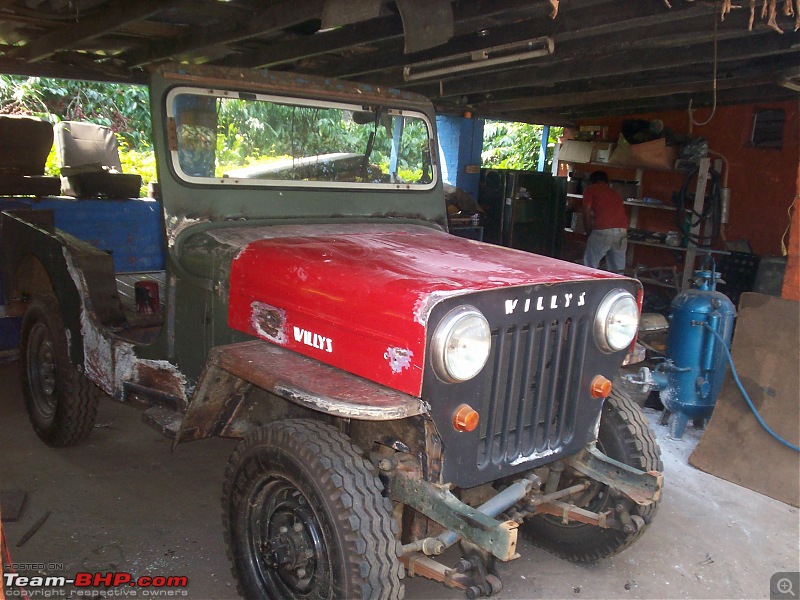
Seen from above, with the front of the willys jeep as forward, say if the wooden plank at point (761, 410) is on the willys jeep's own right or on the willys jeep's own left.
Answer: on the willys jeep's own left

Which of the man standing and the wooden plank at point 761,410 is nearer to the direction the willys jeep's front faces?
the wooden plank

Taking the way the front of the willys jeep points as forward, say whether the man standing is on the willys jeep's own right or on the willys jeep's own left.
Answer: on the willys jeep's own left

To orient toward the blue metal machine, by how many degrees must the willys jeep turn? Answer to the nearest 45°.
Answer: approximately 90° to its left

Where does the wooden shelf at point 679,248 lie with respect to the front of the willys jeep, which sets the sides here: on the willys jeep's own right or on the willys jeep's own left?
on the willys jeep's own left

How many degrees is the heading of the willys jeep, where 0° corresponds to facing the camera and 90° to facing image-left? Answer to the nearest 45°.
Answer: approximately 315°

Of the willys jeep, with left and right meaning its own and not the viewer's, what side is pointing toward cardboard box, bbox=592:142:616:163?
left

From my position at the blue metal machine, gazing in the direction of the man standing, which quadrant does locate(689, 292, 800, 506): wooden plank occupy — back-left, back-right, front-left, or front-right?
back-right

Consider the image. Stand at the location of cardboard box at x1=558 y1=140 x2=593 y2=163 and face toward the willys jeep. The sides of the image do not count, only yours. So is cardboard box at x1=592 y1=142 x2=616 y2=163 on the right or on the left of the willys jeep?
left

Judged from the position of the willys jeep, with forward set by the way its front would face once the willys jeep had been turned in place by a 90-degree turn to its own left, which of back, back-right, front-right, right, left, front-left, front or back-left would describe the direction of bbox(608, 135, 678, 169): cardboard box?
front

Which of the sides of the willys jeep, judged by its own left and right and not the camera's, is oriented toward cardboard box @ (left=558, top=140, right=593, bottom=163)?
left

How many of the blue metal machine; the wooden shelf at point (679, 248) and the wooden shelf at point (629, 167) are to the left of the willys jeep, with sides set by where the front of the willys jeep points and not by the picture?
3
